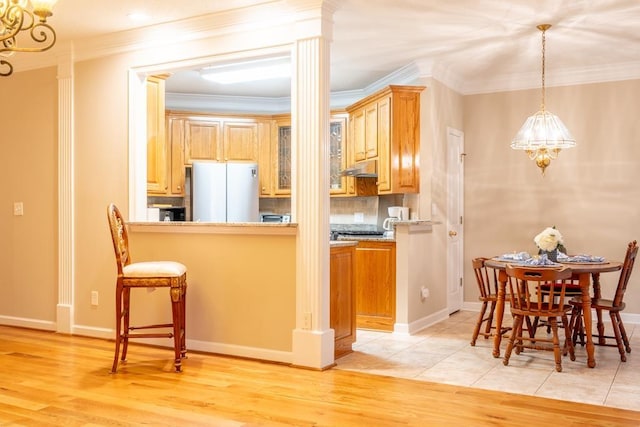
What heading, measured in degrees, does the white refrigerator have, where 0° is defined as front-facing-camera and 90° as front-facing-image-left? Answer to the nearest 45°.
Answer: approximately 0°

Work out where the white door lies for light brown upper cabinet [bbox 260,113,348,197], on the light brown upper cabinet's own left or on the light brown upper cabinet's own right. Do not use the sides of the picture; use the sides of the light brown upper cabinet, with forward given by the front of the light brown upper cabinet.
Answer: on the light brown upper cabinet's own left

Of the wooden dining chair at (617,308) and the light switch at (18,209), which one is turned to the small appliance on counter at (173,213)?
the wooden dining chair

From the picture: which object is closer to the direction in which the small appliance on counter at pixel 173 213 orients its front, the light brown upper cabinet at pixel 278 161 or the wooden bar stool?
the wooden bar stool

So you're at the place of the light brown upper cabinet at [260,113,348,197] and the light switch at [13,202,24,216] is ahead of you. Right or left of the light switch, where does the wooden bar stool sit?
left

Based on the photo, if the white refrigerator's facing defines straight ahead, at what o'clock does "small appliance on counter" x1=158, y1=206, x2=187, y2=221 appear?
The small appliance on counter is roughly at 3 o'clock from the white refrigerator.

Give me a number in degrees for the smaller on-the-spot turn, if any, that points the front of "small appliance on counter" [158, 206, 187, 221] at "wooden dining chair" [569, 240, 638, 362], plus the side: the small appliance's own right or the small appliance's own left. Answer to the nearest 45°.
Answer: approximately 45° to the small appliance's own left

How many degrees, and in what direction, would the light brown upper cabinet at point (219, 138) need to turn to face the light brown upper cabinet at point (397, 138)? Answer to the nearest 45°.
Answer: approximately 45° to its left

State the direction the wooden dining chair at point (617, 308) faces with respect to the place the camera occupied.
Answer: facing to the left of the viewer
